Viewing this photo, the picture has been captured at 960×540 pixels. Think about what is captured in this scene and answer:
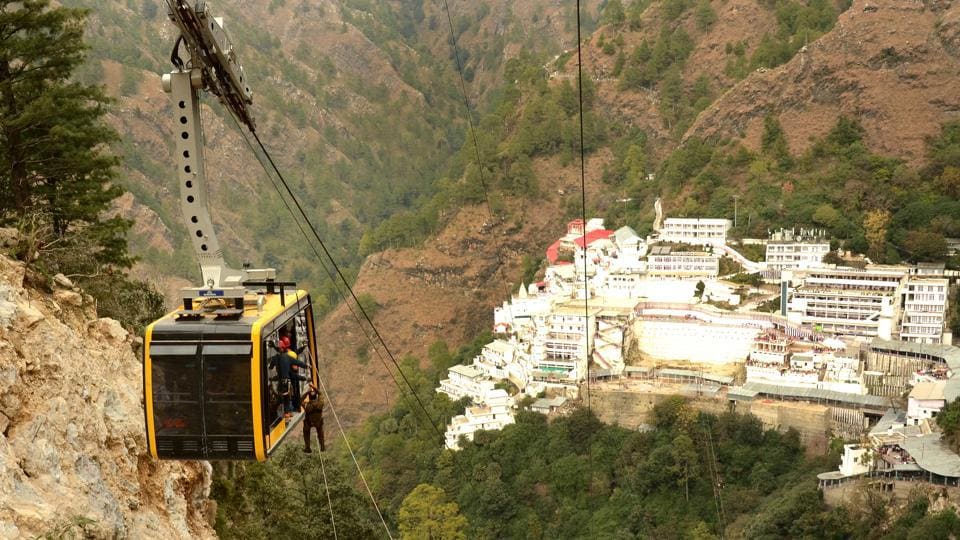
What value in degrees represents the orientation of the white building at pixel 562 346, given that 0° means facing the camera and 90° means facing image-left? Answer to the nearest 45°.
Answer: approximately 0°

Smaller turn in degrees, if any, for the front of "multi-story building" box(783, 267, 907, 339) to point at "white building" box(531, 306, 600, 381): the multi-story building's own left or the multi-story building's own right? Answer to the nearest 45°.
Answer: approximately 90° to the multi-story building's own right

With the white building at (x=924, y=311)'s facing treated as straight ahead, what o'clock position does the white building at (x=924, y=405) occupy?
the white building at (x=924, y=405) is roughly at 12 o'clock from the white building at (x=924, y=311).

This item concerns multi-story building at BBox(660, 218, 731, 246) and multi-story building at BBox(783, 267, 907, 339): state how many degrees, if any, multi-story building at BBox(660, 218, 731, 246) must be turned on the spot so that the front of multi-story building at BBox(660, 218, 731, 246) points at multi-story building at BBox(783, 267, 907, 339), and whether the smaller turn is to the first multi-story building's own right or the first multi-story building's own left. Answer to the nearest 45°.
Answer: approximately 45° to the first multi-story building's own left

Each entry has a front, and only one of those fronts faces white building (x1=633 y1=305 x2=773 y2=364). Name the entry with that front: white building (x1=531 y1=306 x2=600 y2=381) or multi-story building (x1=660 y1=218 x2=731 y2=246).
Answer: the multi-story building

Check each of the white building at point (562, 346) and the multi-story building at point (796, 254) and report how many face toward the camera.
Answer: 2

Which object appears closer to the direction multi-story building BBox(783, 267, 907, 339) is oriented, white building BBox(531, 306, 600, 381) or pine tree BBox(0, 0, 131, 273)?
the pine tree
